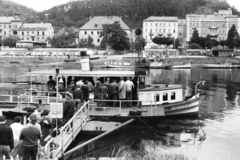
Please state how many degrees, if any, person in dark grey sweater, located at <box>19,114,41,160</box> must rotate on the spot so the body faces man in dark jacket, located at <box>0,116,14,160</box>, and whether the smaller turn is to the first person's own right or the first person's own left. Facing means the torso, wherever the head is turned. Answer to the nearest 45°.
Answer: approximately 90° to the first person's own left

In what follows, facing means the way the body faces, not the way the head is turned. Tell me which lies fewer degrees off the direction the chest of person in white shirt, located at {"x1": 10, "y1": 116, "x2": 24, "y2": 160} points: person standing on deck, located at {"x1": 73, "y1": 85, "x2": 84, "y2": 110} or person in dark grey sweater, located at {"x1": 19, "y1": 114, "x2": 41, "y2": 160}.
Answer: the person standing on deck

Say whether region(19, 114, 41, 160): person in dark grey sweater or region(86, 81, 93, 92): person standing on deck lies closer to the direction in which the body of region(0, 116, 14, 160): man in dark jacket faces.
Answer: the person standing on deck

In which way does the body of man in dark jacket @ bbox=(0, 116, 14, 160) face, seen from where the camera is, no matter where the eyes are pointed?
away from the camera

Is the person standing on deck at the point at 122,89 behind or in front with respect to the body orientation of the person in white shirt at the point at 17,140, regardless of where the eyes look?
in front

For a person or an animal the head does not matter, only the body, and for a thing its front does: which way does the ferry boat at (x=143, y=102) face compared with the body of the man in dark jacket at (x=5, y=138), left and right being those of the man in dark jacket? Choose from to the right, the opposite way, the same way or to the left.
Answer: to the right

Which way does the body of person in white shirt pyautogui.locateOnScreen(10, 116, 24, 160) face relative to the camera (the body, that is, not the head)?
away from the camera

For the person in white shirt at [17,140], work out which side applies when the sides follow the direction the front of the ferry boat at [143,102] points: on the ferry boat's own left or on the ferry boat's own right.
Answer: on the ferry boat's own right

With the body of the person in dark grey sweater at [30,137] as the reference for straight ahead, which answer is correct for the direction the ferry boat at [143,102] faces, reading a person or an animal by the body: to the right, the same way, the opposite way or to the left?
to the right

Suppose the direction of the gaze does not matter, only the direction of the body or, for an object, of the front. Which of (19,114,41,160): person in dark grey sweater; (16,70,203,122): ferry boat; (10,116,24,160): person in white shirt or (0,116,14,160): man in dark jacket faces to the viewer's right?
the ferry boat

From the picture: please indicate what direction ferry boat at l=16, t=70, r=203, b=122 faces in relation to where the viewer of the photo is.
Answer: facing to the right of the viewer

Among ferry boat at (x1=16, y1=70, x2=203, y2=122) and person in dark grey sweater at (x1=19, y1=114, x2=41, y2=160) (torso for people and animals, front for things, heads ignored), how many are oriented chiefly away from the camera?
1

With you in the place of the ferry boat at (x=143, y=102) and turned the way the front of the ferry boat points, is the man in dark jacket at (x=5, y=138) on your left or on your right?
on your right

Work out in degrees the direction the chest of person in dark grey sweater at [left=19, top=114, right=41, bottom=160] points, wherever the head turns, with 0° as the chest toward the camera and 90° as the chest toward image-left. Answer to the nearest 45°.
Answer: approximately 180°
